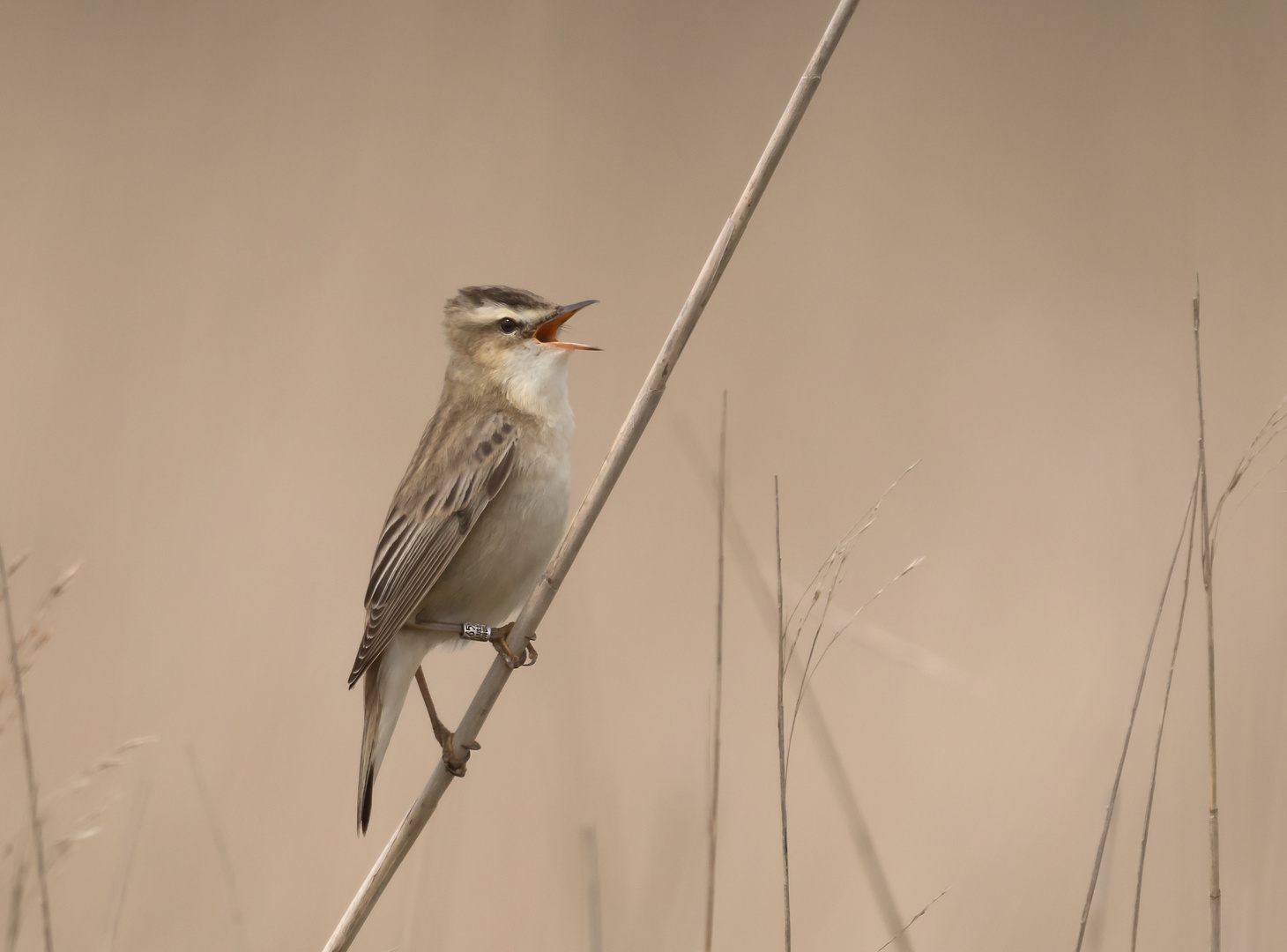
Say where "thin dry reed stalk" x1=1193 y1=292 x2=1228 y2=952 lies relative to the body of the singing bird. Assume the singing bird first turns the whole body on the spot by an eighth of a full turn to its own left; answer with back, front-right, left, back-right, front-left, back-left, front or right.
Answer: right

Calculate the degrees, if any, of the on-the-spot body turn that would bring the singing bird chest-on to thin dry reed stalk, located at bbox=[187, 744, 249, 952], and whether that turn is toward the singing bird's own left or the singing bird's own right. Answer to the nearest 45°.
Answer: approximately 135° to the singing bird's own right

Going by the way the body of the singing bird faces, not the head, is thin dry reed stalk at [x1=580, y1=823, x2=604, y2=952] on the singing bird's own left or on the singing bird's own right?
on the singing bird's own left

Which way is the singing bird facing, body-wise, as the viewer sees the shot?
to the viewer's right
